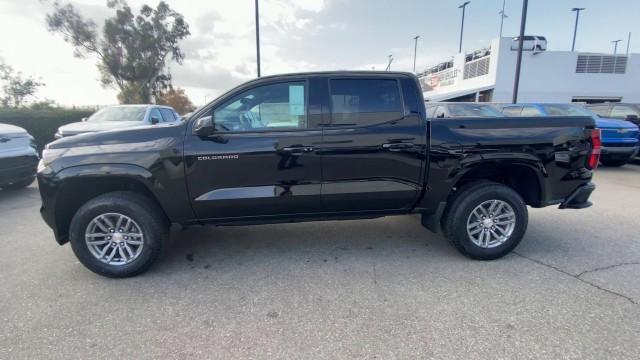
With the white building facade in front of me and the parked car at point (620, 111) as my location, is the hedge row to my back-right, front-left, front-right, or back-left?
back-left

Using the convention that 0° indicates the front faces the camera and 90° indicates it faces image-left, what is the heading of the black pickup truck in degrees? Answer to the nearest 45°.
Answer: approximately 90°

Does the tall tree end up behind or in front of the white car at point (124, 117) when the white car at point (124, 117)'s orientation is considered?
behind

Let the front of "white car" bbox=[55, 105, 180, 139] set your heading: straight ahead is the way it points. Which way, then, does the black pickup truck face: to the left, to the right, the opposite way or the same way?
to the right

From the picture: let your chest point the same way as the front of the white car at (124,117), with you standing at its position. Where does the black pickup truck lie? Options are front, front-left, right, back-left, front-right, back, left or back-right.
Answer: front-left

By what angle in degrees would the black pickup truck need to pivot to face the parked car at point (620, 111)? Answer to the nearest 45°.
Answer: approximately 135° to its right

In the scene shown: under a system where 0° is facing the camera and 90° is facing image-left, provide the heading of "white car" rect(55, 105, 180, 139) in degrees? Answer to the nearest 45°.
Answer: approximately 45°
